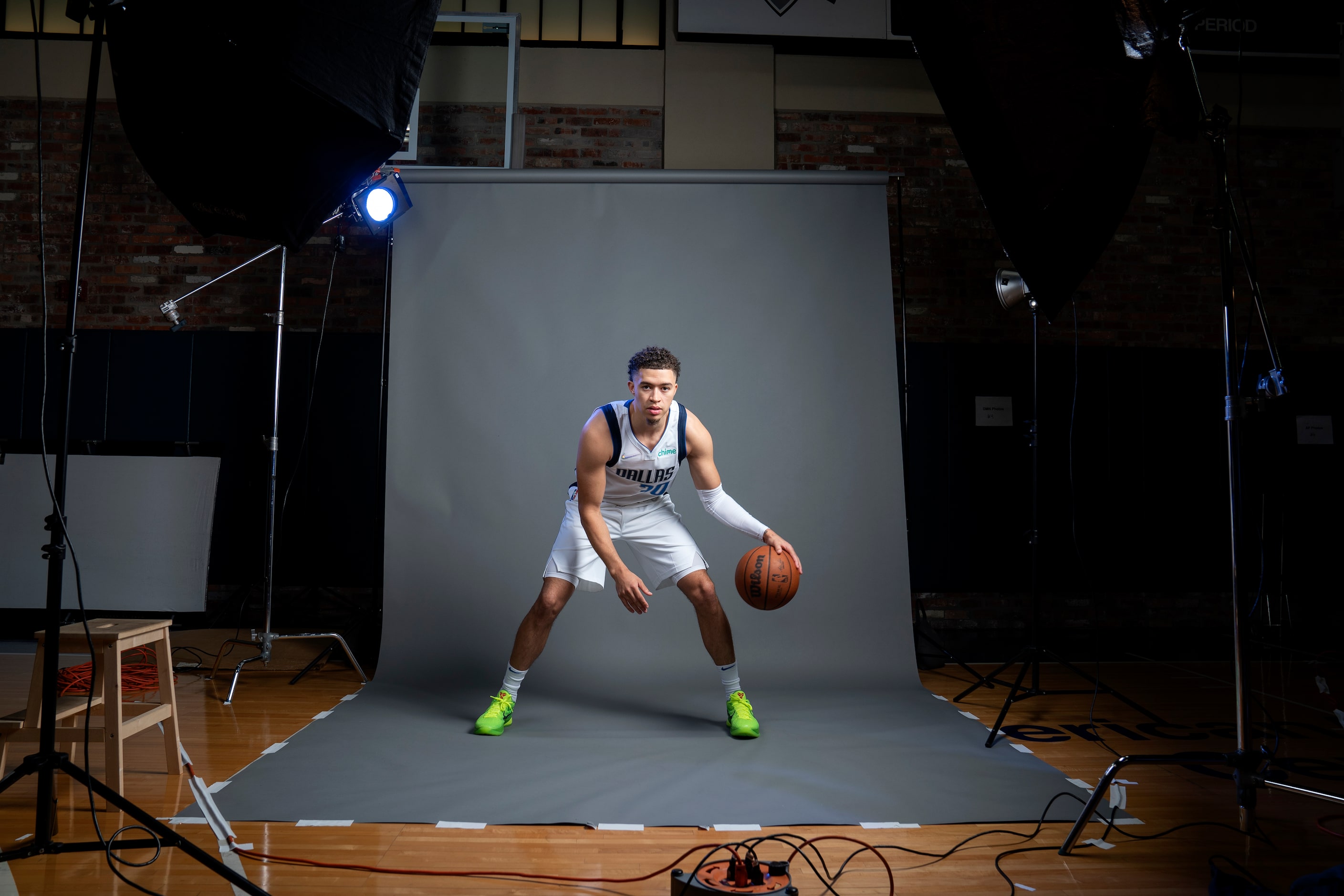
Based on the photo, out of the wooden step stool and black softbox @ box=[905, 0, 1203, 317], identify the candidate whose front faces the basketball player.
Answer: the black softbox

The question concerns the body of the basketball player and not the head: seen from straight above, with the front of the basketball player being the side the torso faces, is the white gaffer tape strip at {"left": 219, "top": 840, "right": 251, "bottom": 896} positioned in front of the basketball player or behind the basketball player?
in front

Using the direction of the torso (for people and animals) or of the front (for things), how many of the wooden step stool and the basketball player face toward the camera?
1

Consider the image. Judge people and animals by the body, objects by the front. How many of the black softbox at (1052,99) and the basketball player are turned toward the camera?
1

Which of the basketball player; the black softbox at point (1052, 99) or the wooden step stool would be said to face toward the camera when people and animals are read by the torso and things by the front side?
the basketball player

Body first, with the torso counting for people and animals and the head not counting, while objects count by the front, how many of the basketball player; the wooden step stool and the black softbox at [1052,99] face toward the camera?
1

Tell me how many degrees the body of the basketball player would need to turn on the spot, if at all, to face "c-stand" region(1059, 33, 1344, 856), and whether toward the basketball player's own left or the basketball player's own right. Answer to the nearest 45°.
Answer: approximately 45° to the basketball player's own left

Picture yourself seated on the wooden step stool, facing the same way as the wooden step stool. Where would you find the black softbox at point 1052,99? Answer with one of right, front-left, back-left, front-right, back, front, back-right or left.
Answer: back

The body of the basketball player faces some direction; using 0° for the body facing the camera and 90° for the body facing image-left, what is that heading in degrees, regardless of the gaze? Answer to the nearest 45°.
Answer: approximately 0°

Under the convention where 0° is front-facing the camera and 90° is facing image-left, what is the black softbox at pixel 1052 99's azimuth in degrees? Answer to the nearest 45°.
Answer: approximately 135°
